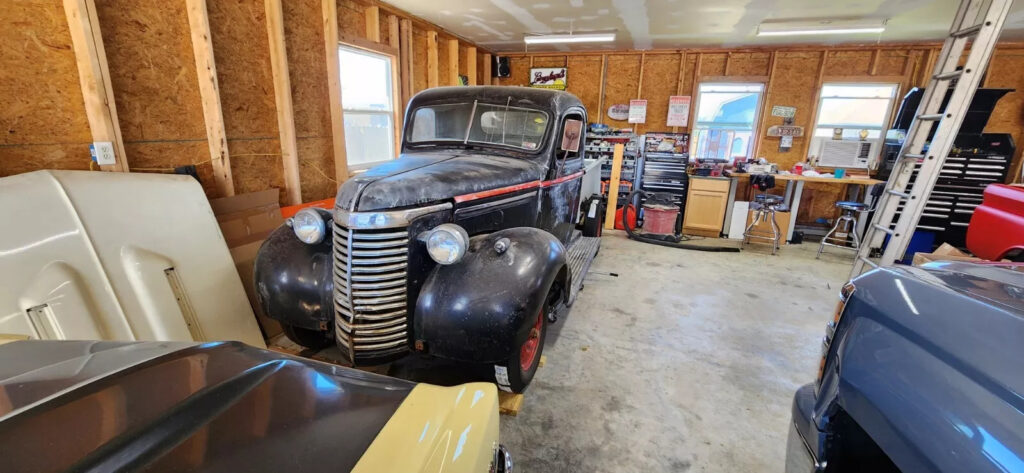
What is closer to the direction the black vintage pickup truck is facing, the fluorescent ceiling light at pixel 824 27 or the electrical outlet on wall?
the electrical outlet on wall

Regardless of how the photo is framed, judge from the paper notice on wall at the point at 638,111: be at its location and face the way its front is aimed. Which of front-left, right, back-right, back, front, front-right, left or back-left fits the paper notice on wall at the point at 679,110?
left

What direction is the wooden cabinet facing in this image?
toward the camera

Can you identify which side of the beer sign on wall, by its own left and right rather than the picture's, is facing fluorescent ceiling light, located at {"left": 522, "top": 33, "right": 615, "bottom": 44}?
front

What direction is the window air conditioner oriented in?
toward the camera

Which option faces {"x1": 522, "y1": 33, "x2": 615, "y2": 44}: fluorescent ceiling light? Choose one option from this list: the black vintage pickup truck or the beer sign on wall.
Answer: the beer sign on wall

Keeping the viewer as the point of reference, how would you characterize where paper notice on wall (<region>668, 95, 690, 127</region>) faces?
facing the viewer

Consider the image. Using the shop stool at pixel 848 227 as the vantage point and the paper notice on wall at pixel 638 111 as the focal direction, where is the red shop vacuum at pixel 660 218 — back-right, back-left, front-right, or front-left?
front-left

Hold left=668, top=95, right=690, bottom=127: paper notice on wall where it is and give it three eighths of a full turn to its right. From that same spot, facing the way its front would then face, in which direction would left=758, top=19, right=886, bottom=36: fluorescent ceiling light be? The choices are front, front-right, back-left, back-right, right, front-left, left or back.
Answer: back

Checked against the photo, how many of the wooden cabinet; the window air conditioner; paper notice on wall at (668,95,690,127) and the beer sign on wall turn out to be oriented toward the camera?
4

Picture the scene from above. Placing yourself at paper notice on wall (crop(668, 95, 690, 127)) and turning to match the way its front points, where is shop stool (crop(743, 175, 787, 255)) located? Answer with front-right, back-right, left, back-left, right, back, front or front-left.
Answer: front-left

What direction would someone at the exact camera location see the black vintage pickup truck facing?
facing the viewer and to the left of the viewer

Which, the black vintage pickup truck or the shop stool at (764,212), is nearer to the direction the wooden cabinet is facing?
the black vintage pickup truck

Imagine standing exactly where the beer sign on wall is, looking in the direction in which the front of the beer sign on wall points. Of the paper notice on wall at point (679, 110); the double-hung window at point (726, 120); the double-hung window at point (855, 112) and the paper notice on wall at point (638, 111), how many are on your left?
4

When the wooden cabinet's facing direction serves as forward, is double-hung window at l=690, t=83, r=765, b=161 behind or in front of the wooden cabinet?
behind
